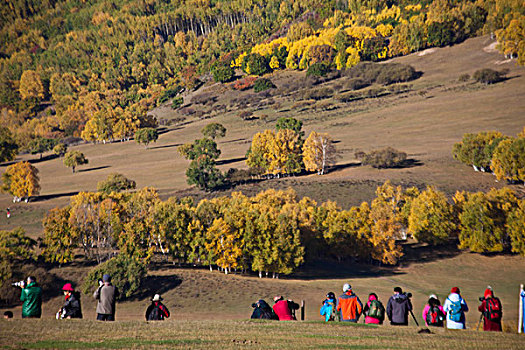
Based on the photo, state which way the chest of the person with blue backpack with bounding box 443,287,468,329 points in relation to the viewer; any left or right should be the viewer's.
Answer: facing away from the viewer

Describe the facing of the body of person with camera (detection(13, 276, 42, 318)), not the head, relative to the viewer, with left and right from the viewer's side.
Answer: facing away from the viewer and to the left of the viewer

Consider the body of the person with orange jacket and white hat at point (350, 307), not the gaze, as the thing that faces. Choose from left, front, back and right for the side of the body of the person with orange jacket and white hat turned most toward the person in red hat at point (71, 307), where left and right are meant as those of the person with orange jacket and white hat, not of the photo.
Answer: left

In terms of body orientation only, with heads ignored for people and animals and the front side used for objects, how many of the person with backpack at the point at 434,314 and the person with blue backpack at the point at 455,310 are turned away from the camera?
2

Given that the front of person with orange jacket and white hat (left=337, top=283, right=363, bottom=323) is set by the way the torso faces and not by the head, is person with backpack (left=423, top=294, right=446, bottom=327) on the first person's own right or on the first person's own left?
on the first person's own right

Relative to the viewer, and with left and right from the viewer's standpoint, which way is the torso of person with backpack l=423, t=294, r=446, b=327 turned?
facing away from the viewer

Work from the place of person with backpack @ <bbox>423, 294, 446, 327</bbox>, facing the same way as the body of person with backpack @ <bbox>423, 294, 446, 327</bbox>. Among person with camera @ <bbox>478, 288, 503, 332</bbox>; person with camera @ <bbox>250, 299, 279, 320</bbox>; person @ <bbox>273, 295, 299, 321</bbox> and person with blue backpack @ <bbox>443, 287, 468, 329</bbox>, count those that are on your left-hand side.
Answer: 2

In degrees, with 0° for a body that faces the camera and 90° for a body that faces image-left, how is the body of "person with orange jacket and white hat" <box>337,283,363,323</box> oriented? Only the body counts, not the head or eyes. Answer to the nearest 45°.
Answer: approximately 180°
